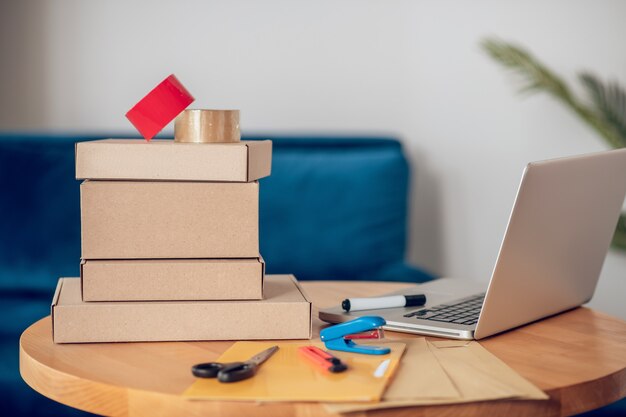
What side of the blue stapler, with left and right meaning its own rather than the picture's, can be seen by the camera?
right

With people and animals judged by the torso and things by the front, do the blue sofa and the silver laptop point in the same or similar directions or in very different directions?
very different directions

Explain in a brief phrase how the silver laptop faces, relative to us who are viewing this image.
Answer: facing away from the viewer and to the left of the viewer

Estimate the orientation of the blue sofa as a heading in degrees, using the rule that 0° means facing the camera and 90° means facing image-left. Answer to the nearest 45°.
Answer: approximately 0°
